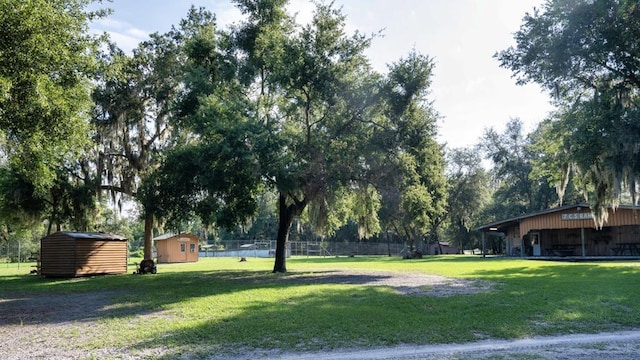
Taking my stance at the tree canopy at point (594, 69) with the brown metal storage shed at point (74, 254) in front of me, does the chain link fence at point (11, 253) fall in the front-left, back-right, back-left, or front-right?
front-right

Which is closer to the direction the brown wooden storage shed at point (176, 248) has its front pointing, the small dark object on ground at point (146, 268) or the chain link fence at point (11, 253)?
the small dark object on ground

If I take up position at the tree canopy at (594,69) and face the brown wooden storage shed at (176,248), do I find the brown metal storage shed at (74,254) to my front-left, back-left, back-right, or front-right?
front-left

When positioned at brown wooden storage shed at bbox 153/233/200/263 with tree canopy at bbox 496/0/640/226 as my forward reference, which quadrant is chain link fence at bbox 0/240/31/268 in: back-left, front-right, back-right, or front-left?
back-right

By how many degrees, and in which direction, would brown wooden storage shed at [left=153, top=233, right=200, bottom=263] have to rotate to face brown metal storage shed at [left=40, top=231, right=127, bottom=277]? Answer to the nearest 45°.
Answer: approximately 45° to its right

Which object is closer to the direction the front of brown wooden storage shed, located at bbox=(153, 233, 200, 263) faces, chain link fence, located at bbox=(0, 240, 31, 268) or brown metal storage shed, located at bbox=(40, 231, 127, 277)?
the brown metal storage shed

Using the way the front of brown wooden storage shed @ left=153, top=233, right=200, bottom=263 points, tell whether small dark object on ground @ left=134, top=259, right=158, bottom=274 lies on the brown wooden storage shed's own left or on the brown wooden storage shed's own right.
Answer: on the brown wooden storage shed's own right

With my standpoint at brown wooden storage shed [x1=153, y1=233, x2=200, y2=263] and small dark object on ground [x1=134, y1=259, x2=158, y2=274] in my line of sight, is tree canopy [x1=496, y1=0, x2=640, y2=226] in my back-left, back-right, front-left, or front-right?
front-left

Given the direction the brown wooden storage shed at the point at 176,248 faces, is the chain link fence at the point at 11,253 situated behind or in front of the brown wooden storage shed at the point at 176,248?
behind

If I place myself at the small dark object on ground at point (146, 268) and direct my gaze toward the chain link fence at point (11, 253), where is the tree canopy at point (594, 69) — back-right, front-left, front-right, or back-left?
back-right
